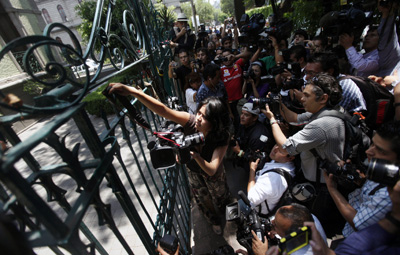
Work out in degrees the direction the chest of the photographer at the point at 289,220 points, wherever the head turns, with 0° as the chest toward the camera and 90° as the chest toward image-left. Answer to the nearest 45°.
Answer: approximately 90°

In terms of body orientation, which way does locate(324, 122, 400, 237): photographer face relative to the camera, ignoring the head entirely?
to the viewer's left

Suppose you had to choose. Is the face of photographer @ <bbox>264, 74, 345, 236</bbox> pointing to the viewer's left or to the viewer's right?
to the viewer's left

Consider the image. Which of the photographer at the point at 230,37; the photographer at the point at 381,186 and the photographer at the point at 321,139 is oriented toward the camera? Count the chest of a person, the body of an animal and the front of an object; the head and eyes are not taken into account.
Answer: the photographer at the point at 230,37

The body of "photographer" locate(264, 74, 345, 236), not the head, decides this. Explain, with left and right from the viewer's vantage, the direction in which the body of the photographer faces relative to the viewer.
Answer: facing to the left of the viewer

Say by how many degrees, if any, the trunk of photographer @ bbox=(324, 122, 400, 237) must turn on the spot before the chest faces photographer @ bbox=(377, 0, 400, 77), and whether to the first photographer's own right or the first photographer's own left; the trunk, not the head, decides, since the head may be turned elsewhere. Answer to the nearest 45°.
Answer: approximately 90° to the first photographer's own right

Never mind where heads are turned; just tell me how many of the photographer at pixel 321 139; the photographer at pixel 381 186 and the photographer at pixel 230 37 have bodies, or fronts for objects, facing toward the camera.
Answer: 1

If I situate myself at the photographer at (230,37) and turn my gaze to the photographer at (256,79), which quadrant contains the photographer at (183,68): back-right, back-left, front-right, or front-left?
front-right

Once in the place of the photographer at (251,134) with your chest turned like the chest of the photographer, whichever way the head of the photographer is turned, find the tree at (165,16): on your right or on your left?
on your right

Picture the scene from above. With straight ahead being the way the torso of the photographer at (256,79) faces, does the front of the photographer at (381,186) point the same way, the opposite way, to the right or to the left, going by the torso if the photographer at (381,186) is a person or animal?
to the right

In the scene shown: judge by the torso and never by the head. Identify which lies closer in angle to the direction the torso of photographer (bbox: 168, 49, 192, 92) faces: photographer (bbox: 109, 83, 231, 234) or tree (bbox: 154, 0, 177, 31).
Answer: the photographer

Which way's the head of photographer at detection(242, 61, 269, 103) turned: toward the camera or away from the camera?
toward the camera

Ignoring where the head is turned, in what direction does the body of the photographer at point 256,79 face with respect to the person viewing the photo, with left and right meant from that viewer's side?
facing the viewer and to the left of the viewer

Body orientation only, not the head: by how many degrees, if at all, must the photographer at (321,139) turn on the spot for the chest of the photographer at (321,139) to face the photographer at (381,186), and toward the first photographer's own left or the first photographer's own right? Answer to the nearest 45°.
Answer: approximately 135° to the first photographer's own left

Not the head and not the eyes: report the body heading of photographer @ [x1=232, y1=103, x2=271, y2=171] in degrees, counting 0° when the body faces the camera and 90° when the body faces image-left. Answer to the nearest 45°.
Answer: approximately 45°

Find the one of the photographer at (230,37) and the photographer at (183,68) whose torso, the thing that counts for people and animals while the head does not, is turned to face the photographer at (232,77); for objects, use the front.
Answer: the photographer at (230,37)
